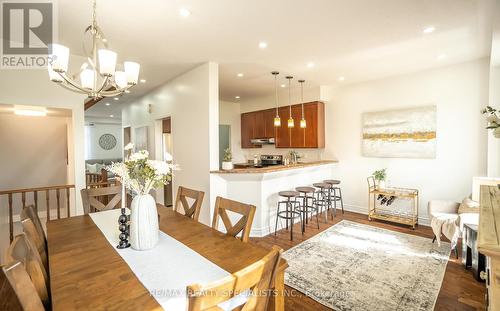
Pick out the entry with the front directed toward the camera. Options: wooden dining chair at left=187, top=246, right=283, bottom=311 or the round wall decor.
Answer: the round wall decor

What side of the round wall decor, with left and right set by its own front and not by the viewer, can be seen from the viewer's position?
front

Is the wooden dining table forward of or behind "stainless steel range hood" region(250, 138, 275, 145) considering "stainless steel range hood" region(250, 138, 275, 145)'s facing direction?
forward

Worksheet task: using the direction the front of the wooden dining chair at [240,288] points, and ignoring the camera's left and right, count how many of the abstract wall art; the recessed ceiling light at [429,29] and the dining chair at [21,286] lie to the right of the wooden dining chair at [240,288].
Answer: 2

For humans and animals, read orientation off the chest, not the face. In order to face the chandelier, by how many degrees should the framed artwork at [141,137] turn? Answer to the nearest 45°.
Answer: approximately 45° to its left

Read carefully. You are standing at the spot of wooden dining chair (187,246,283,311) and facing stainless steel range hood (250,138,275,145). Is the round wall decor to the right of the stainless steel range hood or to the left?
left

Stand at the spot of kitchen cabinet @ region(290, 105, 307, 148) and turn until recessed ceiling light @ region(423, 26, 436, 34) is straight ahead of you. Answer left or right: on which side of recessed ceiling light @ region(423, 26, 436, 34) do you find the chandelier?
right

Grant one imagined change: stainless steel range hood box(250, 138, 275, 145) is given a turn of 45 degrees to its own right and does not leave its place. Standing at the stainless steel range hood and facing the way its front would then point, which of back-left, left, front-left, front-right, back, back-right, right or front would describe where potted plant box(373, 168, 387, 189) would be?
back-left

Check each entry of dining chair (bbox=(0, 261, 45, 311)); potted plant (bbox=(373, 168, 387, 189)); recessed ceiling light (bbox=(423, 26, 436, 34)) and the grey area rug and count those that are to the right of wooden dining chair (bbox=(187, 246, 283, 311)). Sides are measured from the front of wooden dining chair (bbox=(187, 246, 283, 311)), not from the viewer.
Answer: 3

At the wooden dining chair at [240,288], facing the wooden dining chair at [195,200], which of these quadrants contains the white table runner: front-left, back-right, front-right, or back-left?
front-left

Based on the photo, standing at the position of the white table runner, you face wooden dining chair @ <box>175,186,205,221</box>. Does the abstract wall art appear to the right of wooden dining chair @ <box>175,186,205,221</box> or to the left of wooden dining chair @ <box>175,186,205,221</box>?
right

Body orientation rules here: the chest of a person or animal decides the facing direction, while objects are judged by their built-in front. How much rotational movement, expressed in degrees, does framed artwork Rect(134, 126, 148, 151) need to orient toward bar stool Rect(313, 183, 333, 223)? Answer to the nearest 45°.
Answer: approximately 90° to its left

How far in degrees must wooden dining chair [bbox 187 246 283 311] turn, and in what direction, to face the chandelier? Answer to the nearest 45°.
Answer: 0° — it already faces it

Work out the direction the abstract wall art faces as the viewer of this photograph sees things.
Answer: facing the viewer and to the left of the viewer

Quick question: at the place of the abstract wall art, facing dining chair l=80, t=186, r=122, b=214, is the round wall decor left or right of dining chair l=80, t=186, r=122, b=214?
right

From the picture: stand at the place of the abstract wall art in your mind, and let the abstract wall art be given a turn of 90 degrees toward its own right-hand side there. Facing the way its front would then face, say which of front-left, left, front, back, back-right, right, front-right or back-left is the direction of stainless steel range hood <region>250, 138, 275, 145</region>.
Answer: front-left

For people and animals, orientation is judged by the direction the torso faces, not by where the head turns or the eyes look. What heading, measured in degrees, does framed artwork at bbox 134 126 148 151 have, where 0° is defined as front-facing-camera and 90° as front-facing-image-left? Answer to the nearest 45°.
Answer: approximately 45°

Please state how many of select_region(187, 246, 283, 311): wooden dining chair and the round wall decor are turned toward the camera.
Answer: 1
